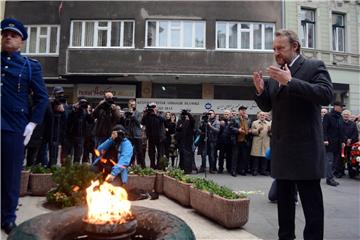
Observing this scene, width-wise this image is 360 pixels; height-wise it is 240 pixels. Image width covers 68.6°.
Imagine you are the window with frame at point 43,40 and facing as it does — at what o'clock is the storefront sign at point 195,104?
The storefront sign is roughly at 10 o'clock from the window with frame.

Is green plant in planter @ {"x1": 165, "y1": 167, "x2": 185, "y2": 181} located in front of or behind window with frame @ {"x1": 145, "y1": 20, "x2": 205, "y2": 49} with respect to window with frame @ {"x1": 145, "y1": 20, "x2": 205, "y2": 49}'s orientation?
in front

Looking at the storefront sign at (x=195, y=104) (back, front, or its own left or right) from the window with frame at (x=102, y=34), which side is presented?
right

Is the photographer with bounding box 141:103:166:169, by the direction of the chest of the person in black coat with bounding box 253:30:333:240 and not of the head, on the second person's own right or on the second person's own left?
on the second person's own right

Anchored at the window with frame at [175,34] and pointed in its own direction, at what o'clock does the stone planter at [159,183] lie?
The stone planter is roughly at 12 o'clock from the window with frame.

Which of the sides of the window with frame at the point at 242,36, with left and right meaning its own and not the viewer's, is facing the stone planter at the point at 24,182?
front

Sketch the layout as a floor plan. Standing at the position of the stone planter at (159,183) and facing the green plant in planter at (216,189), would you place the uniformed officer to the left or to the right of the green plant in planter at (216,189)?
right

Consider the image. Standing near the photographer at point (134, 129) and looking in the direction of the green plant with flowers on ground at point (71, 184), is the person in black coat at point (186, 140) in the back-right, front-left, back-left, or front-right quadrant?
back-left

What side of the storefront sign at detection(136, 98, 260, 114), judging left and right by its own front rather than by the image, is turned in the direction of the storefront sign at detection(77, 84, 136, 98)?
right

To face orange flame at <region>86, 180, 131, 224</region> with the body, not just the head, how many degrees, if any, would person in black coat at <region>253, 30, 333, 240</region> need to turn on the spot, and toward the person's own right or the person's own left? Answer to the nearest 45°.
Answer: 0° — they already face it

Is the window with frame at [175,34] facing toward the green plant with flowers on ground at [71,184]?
yes
